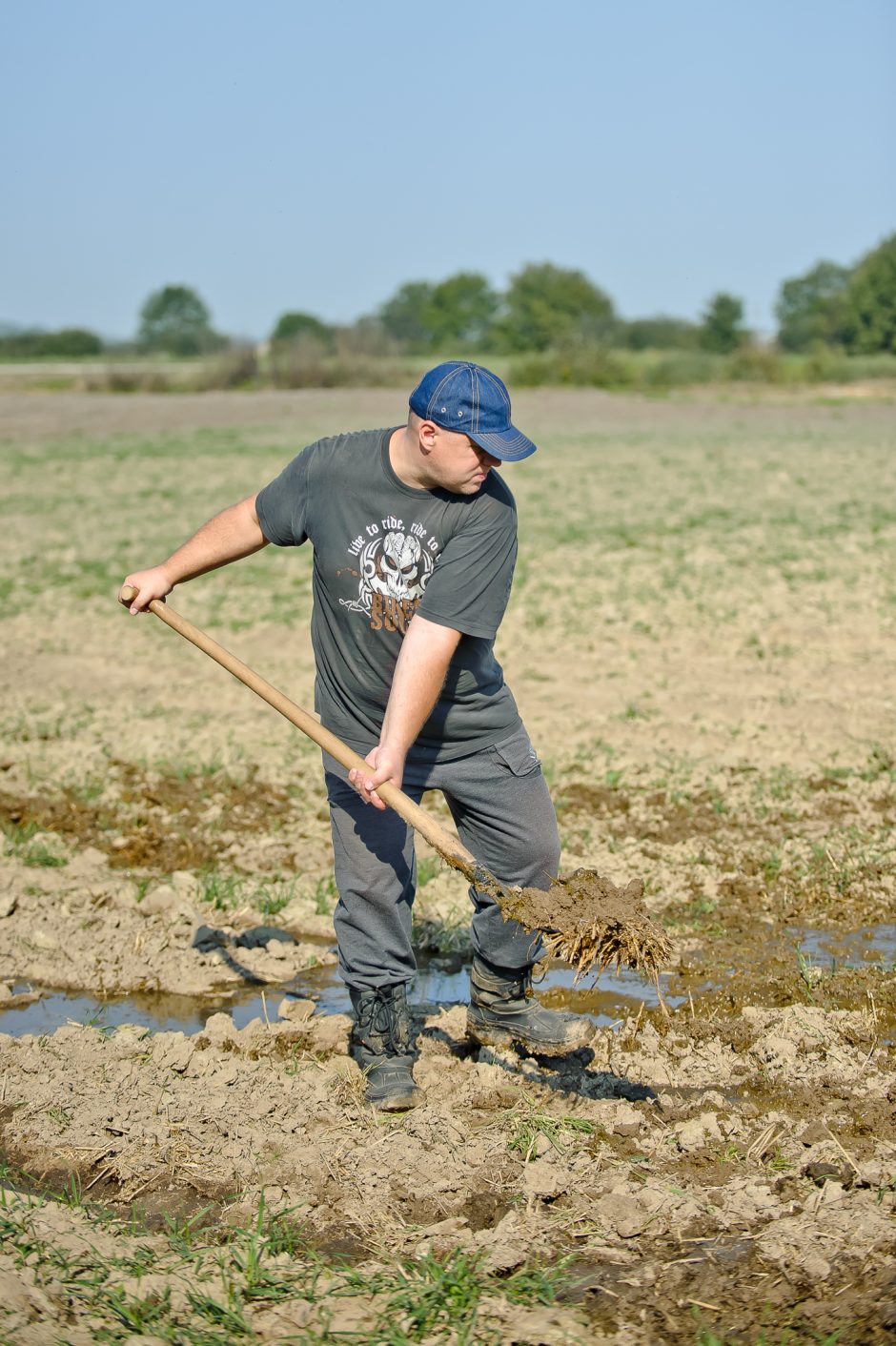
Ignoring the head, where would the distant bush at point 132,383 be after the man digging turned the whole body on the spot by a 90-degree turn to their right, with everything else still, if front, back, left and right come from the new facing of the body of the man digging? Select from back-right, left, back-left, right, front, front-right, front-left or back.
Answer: right

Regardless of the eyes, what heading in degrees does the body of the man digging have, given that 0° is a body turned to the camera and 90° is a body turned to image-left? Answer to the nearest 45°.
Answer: approximately 0°
